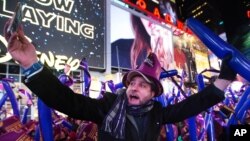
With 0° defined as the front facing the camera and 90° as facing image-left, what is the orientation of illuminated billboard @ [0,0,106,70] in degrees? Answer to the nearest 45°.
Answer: approximately 45°

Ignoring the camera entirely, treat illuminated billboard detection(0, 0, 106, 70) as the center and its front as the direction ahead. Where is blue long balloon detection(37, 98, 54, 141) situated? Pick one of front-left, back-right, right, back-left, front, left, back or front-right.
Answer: front-left

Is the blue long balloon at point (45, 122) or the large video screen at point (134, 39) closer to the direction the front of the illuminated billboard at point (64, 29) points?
the blue long balloon

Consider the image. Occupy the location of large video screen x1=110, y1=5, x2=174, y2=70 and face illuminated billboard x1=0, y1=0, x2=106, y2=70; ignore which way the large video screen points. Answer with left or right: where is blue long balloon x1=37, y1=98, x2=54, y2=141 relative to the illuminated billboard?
left
